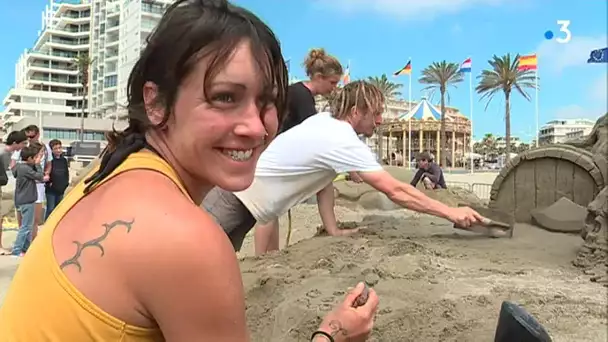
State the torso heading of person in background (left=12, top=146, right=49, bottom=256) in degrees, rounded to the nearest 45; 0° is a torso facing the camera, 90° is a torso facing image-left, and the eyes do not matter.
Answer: approximately 270°

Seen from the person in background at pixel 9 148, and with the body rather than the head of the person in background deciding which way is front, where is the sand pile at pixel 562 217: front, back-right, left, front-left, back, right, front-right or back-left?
front-right

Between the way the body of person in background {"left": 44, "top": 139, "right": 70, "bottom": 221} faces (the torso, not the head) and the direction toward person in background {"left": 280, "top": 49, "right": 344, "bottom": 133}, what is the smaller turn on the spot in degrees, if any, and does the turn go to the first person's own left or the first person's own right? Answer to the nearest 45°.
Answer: approximately 45° to the first person's own left

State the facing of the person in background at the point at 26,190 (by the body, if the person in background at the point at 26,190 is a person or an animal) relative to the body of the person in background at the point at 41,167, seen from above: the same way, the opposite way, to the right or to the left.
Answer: to the left

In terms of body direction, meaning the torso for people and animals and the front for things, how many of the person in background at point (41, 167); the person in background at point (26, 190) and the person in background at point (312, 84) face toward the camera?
1

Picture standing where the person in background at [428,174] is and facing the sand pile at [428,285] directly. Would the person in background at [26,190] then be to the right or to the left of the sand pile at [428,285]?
right

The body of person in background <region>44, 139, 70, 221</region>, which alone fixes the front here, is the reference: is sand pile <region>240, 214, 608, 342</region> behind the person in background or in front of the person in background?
in front

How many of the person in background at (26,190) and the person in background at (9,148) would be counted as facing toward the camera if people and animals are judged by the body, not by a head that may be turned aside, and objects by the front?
0

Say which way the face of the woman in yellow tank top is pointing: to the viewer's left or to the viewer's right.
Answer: to the viewer's right

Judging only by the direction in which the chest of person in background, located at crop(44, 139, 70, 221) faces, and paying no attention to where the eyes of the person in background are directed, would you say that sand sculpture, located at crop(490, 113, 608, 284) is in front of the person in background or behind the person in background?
in front

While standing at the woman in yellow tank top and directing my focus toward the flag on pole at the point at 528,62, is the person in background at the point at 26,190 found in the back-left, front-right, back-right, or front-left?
front-left
